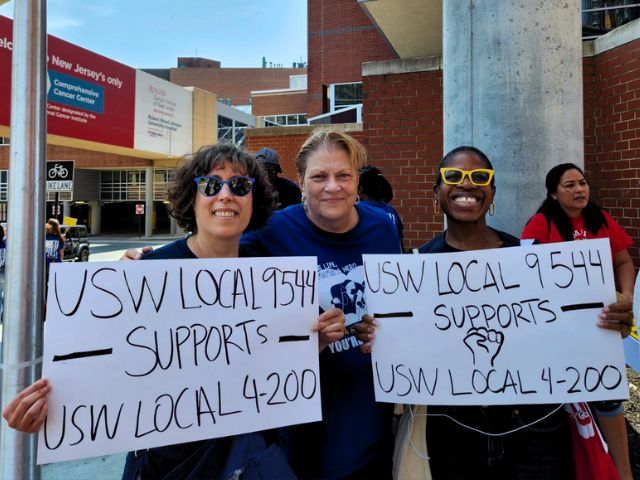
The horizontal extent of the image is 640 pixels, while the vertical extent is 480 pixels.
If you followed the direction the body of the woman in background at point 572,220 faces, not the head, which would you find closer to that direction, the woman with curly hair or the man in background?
the woman with curly hair

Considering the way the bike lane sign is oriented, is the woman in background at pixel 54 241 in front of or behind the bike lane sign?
in front

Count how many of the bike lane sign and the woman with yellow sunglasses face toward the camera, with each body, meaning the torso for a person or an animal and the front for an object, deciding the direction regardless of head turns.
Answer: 2

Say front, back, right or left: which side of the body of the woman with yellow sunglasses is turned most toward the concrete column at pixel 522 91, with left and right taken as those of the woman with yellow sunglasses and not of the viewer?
back

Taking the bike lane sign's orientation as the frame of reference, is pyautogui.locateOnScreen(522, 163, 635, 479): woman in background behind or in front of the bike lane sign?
in front

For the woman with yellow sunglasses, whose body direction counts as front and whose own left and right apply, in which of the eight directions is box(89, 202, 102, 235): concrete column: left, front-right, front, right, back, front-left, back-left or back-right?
back-right

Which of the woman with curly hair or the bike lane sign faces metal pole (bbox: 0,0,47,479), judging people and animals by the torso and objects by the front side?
the bike lane sign

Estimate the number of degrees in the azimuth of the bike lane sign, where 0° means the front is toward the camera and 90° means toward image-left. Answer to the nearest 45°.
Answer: approximately 0°
